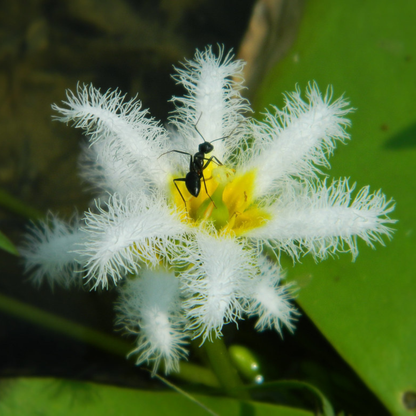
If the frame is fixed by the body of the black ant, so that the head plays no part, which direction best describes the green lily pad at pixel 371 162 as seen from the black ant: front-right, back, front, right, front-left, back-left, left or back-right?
right

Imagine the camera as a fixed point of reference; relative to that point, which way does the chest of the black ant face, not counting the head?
away from the camera
